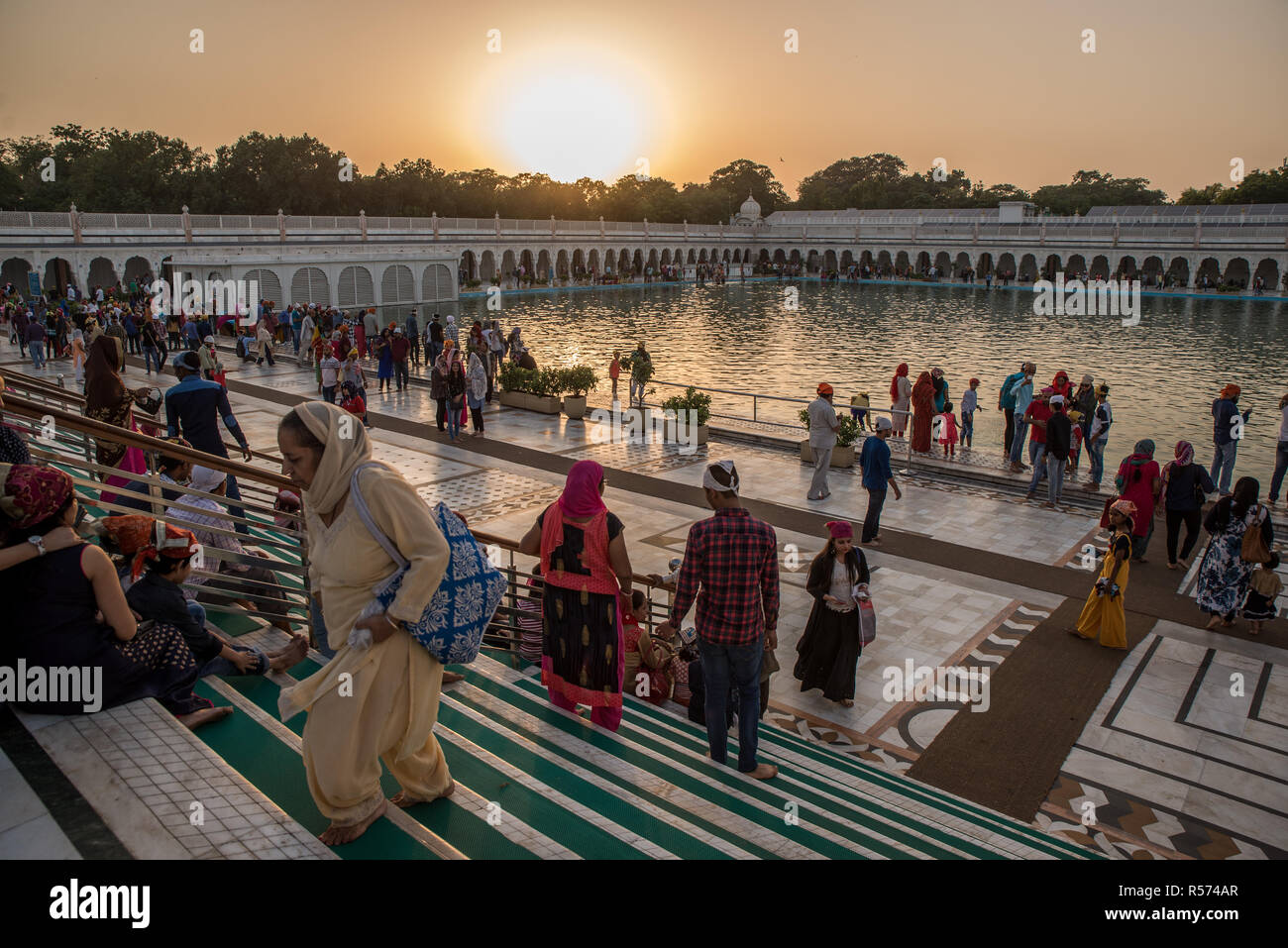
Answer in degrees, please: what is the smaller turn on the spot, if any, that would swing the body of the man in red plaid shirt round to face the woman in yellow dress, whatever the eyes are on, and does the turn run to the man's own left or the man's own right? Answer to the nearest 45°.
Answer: approximately 45° to the man's own right

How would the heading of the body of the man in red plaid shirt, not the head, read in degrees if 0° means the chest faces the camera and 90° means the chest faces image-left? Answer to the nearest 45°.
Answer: approximately 180°

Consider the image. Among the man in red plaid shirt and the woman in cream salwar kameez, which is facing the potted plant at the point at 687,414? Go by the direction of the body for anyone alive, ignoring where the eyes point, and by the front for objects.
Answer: the man in red plaid shirt

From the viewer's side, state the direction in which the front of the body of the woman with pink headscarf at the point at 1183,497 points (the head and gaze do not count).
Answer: away from the camera

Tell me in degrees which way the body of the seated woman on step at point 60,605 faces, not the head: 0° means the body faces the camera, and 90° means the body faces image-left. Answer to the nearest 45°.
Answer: approximately 225°

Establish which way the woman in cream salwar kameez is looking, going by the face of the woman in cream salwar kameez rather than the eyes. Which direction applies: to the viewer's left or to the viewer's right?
to the viewer's left

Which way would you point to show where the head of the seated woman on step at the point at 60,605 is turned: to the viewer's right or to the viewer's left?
to the viewer's right

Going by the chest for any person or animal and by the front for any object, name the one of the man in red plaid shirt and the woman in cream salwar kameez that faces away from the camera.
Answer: the man in red plaid shirt

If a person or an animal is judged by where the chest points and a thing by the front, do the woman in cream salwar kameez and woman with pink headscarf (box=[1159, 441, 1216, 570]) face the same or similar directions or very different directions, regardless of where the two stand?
very different directions

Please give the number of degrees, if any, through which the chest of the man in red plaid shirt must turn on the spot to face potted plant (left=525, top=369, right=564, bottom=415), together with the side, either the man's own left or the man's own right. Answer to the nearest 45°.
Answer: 0° — they already face it
